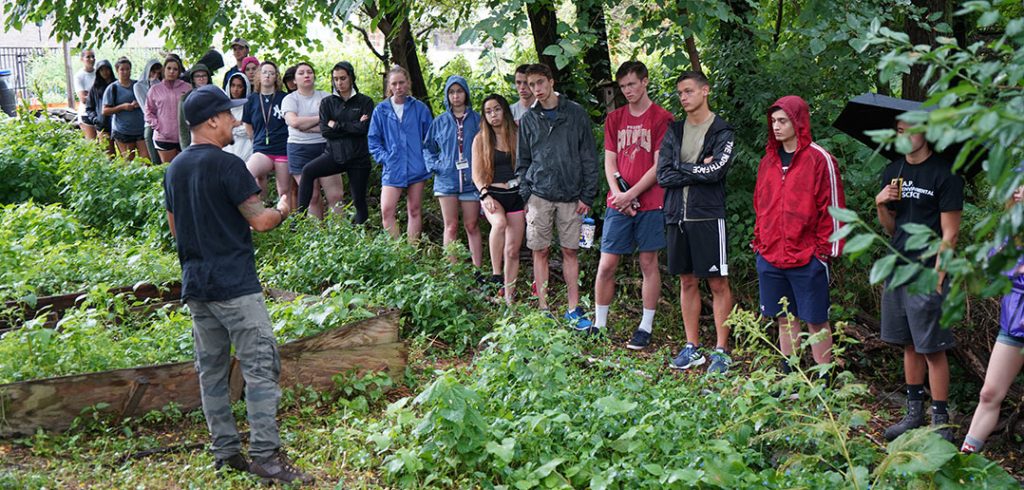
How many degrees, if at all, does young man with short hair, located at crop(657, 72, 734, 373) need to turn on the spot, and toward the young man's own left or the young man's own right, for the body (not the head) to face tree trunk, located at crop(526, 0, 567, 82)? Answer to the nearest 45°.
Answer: approximately 90° to the young man's own right

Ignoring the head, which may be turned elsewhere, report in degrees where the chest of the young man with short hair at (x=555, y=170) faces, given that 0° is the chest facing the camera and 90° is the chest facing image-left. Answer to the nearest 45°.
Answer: approximately 0°

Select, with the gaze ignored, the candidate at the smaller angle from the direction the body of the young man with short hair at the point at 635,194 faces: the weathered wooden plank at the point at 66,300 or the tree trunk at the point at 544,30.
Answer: the weathered wooden plank

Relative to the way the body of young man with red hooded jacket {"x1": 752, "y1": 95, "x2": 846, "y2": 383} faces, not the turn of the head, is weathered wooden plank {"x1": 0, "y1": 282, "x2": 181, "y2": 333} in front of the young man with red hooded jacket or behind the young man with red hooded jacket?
in front

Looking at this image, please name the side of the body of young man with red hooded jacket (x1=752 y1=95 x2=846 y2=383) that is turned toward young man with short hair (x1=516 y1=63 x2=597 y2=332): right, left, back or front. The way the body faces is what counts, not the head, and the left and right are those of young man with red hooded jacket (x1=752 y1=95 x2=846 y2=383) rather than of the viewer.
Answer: right

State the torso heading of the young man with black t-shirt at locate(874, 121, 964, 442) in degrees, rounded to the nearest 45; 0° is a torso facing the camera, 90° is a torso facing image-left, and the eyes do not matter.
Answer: approximately 45°

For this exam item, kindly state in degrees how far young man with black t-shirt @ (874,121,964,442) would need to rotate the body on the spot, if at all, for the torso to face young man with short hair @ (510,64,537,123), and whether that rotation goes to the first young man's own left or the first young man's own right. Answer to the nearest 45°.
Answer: approximately 90° to the first young man's own right

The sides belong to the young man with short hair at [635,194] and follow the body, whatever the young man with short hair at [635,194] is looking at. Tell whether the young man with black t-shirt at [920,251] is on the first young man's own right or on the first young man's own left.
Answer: on the first young man's own left

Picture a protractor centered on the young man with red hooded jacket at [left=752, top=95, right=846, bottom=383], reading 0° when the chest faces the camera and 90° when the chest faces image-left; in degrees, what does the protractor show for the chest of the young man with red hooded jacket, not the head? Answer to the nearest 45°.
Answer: approximately 45°

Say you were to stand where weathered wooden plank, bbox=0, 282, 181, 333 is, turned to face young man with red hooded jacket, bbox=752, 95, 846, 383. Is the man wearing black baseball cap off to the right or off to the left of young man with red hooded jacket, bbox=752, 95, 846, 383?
right

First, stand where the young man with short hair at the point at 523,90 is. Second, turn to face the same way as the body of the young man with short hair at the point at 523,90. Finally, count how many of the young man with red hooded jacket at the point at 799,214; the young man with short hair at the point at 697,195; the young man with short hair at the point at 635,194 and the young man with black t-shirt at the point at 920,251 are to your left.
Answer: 4

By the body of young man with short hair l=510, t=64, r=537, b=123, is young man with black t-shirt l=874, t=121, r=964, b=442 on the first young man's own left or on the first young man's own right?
on the first young man's own left

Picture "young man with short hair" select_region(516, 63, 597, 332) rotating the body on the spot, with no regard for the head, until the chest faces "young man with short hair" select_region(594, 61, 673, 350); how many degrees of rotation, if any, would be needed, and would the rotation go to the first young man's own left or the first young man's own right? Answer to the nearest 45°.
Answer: approximately 45° to the first young man's own left

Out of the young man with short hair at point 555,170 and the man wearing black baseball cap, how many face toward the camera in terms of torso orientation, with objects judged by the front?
1

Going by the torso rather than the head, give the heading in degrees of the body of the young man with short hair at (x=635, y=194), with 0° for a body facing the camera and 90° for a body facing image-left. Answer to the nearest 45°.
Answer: approximately 45°
